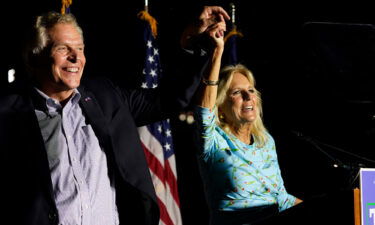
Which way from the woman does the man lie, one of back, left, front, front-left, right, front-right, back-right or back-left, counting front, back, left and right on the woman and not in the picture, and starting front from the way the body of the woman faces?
right

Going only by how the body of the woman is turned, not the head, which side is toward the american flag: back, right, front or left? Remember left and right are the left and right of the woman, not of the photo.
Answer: back

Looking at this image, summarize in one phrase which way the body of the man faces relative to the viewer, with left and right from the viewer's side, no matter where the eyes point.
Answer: facing the viewer and to the right of the viewer

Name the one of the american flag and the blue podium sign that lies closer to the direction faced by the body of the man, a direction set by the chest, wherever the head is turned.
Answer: the blue podium sign

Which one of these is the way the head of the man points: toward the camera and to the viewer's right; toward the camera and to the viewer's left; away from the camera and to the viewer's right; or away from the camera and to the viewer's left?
toward the camera and to the viewer's right

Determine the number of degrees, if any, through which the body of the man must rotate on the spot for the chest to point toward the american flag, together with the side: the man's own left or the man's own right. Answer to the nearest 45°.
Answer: approximately 135° to the man's own left

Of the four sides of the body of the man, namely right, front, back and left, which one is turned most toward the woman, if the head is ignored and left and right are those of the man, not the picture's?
left

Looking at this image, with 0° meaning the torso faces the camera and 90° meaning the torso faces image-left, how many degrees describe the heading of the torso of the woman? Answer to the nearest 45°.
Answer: approximately 315°

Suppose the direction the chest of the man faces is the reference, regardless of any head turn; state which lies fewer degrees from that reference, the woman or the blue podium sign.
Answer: the blue podium sign

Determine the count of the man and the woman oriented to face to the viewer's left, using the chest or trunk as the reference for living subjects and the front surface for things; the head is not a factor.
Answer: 0

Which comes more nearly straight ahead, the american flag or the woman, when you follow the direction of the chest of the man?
the woman
